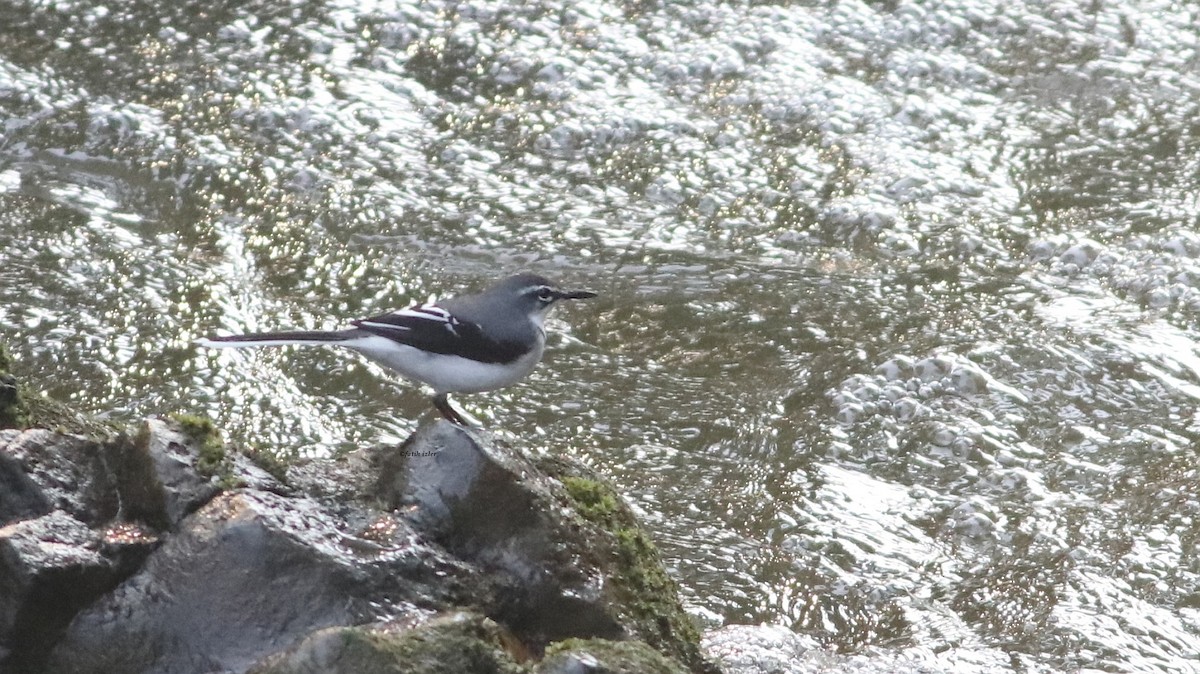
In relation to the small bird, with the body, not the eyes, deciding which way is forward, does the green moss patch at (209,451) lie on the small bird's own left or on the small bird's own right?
on the small bird's own right

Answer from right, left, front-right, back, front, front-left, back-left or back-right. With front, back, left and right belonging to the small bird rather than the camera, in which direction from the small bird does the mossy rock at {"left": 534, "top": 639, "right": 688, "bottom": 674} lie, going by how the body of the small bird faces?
right

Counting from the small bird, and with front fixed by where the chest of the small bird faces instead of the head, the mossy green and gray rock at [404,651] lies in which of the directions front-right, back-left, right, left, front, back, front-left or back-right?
right

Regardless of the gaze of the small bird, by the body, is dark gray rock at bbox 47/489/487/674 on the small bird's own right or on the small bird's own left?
on the small bird's own right

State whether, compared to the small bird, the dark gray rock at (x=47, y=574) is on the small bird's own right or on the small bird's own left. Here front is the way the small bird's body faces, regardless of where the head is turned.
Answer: on the small bird's own right

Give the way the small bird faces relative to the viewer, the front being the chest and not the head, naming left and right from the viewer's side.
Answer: facing to the right of the viewer

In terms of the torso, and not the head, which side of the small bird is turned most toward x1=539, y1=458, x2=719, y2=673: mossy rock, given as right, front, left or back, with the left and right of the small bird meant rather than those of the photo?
front

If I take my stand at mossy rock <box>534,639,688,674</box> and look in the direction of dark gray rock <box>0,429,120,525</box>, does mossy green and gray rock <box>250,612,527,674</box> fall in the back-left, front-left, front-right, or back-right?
front-left
